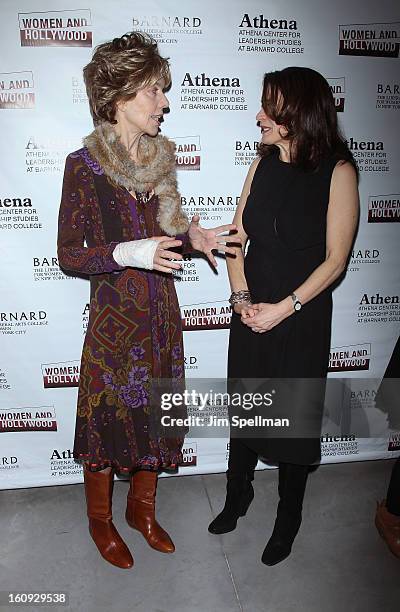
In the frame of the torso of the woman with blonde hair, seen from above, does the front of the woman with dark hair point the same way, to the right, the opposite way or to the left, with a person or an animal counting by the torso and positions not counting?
to the right

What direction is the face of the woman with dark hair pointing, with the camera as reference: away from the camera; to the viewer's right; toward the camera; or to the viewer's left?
to the viewer's left

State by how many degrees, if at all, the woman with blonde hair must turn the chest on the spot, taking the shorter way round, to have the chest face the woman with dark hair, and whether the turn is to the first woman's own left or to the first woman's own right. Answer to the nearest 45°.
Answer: approximately 45° to the first woman's own left

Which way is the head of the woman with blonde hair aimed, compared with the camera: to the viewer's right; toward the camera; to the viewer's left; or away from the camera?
to the viewer's right

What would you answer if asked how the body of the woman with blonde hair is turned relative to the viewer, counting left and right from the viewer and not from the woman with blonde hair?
facing the viewer and to the right of the viewer

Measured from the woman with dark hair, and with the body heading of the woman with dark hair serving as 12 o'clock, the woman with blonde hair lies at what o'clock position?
The woman with blonde hair is roughly at 1 o'clock from the woman with dark hair.

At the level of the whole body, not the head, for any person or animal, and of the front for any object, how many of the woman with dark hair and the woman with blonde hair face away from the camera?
0
